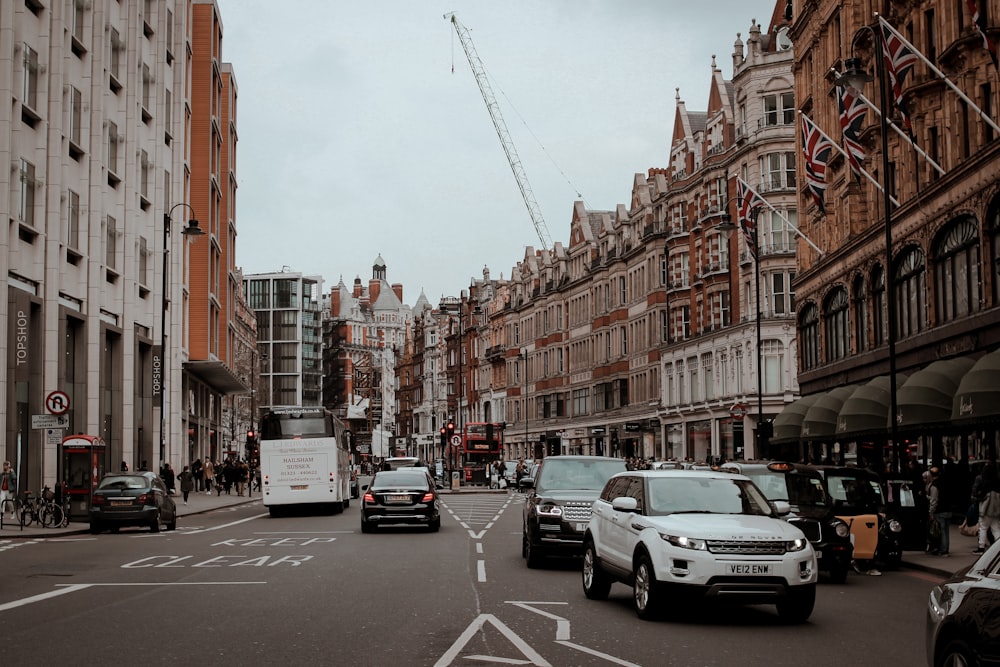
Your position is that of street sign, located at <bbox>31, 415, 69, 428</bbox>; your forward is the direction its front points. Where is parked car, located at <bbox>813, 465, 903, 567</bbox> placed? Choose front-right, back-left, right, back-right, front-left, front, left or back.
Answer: front-left

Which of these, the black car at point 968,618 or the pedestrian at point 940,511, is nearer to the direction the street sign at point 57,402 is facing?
the black car

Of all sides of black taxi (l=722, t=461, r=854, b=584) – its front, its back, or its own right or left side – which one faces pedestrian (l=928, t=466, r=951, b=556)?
left

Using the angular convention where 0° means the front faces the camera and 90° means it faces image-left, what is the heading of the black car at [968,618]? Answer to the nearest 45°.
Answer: approximately 45°

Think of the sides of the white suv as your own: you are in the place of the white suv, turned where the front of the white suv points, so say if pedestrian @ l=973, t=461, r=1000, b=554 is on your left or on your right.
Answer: on your left

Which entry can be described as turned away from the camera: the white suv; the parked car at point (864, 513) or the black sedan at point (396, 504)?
the black sedan

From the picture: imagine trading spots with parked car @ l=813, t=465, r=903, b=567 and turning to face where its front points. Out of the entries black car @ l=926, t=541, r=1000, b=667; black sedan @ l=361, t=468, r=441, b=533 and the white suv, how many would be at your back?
1

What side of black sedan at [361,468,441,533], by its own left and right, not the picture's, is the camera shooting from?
back

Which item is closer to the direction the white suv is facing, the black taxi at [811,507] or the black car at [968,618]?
the black car

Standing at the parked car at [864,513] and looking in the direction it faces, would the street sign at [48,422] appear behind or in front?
behind
